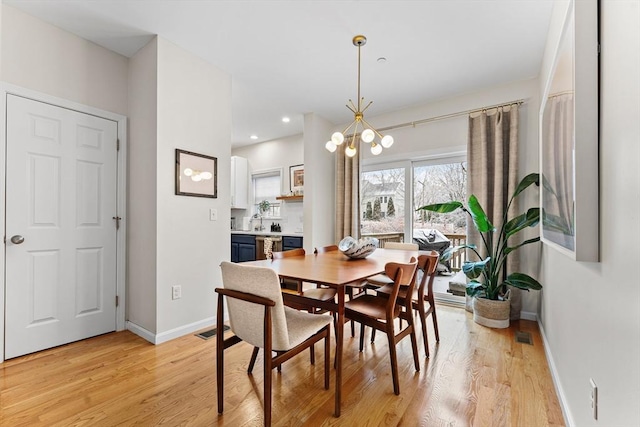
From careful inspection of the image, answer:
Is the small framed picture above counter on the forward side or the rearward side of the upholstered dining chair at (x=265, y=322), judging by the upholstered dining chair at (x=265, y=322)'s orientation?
on the forward side

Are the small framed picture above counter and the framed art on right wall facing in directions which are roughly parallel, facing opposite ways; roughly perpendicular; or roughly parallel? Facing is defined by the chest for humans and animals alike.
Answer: roughly perpendicular

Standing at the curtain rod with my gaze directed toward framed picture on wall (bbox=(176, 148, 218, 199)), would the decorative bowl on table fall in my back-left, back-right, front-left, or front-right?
front-left

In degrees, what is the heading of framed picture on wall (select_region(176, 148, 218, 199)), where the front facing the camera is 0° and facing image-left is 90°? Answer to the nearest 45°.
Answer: approximately 315°

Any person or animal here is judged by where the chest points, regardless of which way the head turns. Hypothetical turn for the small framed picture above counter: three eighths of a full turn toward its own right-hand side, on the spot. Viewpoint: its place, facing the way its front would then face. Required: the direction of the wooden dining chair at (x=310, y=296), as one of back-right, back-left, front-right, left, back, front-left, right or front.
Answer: back

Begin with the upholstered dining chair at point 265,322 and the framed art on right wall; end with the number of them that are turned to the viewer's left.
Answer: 1

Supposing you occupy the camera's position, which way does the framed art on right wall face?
facing to the left of the viewer

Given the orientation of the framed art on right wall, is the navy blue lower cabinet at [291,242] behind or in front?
in front

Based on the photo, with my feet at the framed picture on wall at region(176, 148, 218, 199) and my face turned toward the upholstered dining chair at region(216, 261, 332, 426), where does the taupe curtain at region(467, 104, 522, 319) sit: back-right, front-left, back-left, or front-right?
front-left

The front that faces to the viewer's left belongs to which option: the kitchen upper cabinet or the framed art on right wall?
the framed art on right wall

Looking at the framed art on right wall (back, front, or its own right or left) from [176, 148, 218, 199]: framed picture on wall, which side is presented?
front

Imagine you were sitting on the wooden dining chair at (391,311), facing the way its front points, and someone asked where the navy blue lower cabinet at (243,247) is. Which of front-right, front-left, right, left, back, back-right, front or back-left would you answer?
front

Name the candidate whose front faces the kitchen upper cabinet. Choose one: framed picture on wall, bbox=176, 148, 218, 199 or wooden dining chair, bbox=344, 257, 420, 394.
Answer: the wooden dining chair

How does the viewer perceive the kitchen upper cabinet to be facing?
facing the viewer and to the right of the viewer

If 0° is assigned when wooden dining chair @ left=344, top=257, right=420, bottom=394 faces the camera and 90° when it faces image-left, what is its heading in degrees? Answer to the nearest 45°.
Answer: approximately 135°
